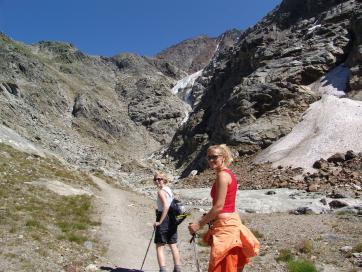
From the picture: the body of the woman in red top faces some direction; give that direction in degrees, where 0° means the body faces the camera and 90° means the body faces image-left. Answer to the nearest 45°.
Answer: approximately 90°

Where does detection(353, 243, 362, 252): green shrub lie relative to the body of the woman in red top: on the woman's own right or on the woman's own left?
on the woman's own right

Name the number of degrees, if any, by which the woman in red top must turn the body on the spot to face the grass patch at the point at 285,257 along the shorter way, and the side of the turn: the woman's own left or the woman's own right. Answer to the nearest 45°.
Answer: approximately 90° to the woman's own right

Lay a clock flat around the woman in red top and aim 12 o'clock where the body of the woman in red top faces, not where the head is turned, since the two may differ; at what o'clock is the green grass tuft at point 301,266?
The green grass tuft is roughly at 4 o'clock from the woman in red top.

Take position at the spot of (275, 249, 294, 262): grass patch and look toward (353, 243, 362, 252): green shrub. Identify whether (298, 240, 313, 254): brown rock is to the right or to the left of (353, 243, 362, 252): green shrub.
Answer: left
